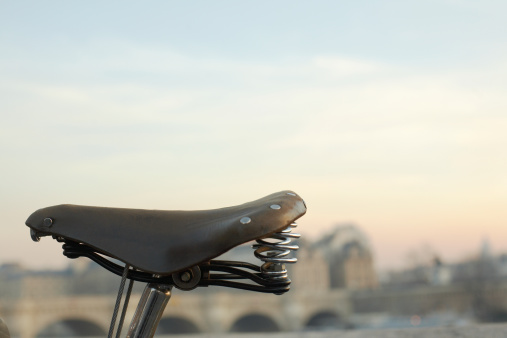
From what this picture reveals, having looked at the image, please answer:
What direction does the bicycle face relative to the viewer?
to the viewer's left

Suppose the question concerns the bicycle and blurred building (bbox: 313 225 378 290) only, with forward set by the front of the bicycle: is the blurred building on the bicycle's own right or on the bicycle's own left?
on the bicycle's own right

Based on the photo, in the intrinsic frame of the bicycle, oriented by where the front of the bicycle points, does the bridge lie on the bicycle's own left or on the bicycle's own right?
on the bicycle's own right

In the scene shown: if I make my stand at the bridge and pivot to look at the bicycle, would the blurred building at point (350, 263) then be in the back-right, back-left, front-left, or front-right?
back-left
